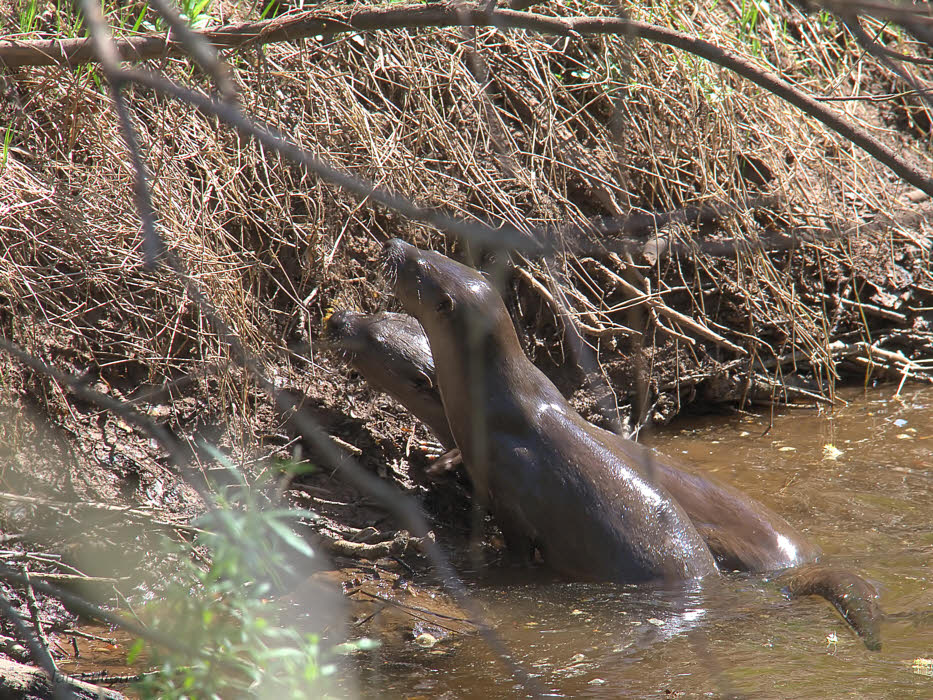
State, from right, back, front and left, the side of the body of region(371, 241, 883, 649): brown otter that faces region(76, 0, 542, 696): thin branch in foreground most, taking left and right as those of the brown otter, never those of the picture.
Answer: left

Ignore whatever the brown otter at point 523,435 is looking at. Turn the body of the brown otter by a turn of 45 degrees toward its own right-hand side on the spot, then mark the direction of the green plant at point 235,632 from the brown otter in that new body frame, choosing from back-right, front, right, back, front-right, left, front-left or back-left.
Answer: back-left

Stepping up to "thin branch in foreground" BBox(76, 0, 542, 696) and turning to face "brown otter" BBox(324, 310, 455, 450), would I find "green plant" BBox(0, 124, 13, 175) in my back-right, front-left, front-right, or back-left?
front-left

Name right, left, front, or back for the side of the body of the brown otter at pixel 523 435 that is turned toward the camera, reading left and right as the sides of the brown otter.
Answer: left

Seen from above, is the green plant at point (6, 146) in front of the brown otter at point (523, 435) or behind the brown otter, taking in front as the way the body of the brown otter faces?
in front

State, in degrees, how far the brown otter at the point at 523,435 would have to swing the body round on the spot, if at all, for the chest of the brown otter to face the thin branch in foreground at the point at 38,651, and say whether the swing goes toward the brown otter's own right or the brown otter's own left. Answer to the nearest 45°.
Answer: approximately 90° to the brown otter's own left
